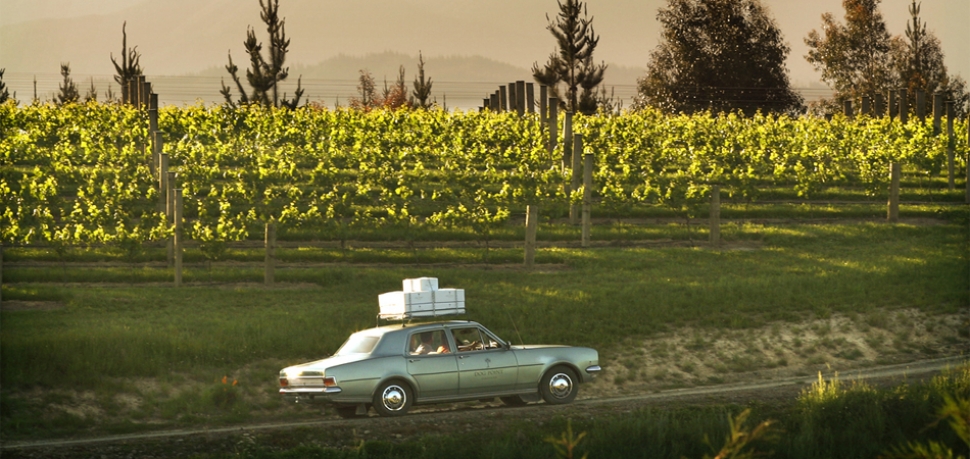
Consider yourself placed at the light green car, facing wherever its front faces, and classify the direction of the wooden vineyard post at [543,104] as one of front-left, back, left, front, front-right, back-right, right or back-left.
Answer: front-left

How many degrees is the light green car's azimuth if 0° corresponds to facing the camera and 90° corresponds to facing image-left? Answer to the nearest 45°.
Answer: approximately 225°

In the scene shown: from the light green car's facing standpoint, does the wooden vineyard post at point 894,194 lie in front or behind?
in front

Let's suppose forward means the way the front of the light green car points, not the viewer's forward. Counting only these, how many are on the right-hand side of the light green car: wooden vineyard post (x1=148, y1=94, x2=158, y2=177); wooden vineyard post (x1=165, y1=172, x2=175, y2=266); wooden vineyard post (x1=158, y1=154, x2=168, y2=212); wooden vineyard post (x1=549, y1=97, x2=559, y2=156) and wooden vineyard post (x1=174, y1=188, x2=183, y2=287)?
0

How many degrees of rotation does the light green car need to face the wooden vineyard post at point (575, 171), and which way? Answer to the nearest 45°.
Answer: approximately 45° to its left

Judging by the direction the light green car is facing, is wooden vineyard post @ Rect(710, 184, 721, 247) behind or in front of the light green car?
in front

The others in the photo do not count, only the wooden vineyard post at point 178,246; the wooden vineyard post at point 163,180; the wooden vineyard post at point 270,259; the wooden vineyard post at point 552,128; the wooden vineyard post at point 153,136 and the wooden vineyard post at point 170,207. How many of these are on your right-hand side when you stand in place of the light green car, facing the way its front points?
0

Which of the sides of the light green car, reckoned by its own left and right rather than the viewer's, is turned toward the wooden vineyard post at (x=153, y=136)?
left

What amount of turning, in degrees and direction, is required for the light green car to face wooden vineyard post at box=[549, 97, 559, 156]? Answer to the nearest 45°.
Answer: approximately 45° to its left

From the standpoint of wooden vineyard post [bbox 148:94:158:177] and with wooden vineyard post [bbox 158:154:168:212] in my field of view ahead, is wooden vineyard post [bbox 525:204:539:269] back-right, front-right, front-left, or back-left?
front-left

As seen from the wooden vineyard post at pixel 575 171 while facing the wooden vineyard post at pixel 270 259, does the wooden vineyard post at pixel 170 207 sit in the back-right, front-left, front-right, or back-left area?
front-right
